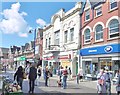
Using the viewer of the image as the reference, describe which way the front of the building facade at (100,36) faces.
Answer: facing the viewer and to the left of the viewer
